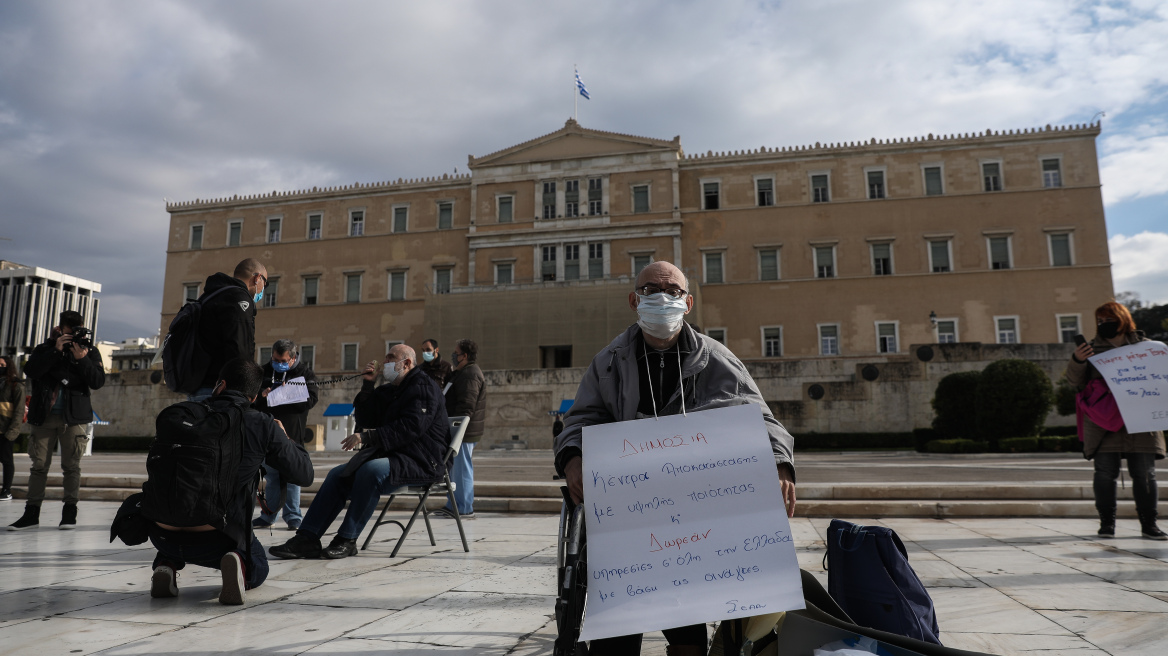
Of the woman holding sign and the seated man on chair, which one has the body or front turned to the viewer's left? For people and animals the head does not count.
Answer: the seated man on chair

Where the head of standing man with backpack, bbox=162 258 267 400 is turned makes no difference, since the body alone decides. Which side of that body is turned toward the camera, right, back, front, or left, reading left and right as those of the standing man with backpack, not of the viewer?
right

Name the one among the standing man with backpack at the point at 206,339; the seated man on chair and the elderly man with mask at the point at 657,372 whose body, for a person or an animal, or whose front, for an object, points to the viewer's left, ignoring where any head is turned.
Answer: the seated man on chair

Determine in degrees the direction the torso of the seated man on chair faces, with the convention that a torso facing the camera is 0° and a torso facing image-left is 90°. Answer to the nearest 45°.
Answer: approximately 90°

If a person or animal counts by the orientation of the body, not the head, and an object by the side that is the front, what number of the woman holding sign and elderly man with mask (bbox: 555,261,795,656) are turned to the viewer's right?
0

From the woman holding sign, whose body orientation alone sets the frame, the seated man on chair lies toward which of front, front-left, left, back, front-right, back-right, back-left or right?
front-right

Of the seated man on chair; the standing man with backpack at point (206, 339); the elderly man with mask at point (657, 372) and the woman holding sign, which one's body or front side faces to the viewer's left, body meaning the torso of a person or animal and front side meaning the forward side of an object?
the seated man on chair

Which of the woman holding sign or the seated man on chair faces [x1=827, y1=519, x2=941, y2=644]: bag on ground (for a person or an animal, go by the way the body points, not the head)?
the woman holding sign

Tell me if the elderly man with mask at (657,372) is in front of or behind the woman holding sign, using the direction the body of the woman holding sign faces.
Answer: in front

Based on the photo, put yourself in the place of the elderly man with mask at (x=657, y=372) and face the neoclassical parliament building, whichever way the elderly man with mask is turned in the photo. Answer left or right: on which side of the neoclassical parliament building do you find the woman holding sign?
right

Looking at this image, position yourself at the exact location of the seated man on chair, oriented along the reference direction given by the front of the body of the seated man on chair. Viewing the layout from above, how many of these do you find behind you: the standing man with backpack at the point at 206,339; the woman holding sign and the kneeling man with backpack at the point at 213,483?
1

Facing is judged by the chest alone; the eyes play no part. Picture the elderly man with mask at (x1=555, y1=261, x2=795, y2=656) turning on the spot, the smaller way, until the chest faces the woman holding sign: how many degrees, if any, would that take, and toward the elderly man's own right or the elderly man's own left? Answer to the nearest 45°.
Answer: approximately 135° to the elderly man's own left

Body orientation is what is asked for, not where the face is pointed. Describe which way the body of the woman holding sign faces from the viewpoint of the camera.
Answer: toward the camera
